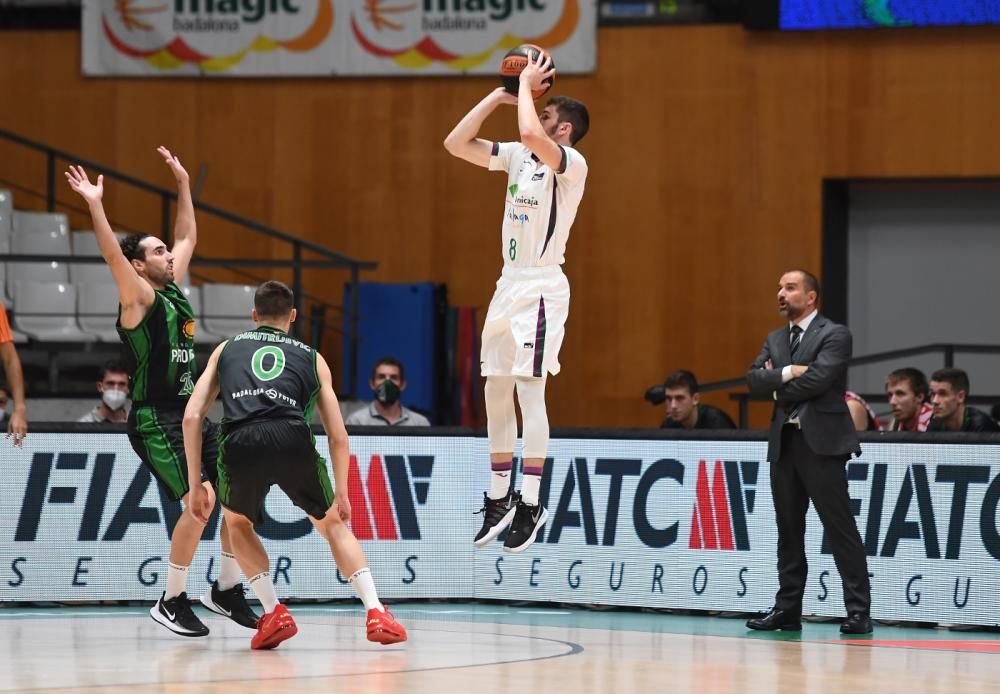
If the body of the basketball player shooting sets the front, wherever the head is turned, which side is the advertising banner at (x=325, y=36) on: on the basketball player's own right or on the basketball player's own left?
on the basketball player's own right

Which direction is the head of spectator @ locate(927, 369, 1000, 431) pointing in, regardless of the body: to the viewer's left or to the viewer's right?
to the viewer's left

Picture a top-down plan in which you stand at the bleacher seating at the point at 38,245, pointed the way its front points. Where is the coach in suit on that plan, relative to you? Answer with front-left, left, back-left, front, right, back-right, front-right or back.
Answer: front-left

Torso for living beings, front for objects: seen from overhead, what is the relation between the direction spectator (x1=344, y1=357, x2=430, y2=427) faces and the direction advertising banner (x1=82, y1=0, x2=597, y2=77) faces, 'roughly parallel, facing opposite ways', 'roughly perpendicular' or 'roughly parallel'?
roughly parallel

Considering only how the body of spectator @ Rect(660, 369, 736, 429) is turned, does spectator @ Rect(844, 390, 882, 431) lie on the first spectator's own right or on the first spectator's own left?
on the first spectator's own left

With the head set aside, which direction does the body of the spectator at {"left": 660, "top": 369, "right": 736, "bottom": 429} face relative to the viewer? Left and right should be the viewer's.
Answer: facing the viewer and to the left of the viewer

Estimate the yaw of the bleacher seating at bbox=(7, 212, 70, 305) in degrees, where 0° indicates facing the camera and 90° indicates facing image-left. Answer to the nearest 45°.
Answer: approximately 0°

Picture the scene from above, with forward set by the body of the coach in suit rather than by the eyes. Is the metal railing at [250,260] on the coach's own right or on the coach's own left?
on the coach's own right

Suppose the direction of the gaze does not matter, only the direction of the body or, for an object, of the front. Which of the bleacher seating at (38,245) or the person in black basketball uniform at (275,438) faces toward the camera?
the bleacher seating

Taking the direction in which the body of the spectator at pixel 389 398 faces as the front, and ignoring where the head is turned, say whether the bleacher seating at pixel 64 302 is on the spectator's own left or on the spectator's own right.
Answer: on the spectator's own right

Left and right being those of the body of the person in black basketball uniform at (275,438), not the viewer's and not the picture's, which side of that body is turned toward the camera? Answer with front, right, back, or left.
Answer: back

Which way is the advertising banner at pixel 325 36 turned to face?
toward the camera

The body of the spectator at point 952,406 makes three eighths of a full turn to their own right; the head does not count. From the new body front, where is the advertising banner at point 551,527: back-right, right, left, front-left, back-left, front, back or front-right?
left

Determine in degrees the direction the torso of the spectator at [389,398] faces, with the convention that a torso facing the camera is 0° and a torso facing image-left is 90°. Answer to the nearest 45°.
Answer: approximately 0°

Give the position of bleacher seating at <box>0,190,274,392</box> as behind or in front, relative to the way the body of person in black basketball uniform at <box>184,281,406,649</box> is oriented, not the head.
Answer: in front

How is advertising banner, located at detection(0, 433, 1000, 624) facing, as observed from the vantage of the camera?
facing the viewer
